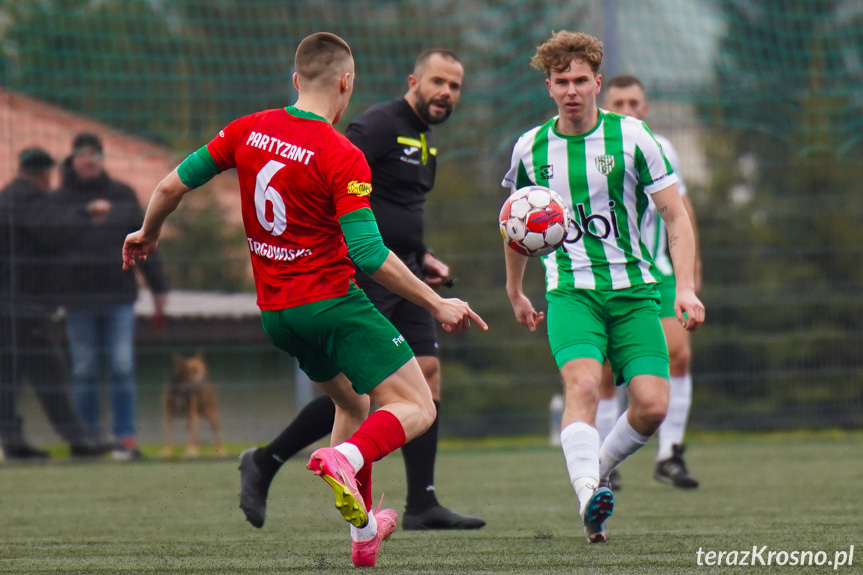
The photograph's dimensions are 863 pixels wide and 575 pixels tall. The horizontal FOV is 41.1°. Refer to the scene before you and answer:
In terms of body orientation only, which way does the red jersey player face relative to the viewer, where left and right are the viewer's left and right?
facing away from the viewer and to the right of the viewer

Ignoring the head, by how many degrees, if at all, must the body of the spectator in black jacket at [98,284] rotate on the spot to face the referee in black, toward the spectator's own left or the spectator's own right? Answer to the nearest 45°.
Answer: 0° — they already face them

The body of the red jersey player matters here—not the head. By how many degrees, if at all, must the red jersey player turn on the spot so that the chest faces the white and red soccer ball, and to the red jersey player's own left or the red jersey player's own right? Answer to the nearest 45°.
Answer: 0° — they already face it

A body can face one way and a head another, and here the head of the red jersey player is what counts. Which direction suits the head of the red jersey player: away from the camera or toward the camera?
away from the camera

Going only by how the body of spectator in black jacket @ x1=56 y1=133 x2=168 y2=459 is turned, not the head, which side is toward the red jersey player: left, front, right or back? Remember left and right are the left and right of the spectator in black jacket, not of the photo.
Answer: front

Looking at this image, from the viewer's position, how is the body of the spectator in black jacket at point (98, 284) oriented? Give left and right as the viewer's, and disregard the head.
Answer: facing the viewer
